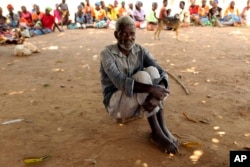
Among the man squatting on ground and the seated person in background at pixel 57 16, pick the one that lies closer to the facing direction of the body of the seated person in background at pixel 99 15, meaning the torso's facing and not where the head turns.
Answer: the man squatting on ground

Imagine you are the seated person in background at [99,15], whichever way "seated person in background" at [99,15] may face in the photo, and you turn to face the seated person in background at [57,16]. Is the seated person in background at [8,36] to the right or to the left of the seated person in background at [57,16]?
left

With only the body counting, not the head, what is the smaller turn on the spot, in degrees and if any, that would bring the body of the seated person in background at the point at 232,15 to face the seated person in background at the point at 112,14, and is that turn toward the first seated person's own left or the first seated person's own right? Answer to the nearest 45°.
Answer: approximately 90° to the first seated person's own right

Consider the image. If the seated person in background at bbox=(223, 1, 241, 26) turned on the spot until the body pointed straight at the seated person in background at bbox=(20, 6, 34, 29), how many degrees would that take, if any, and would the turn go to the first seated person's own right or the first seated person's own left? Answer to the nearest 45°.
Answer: approximately 45° to the first seated person's own right

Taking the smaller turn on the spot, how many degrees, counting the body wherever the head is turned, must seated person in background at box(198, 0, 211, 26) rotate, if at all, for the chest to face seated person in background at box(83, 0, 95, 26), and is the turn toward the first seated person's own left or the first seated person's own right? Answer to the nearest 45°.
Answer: approximately 90° to the first seated person's own right

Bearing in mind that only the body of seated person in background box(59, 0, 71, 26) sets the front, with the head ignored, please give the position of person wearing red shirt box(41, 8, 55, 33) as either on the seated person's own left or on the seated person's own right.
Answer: on the seated person's own right

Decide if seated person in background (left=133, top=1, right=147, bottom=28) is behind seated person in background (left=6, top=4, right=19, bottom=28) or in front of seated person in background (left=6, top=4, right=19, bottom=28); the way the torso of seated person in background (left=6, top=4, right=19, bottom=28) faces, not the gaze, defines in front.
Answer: in front

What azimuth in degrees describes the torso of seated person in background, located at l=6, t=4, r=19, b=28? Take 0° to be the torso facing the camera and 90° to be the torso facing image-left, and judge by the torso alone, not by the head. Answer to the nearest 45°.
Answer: approximately 315°

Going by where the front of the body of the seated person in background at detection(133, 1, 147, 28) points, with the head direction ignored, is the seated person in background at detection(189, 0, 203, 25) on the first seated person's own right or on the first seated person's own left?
on the first seated person's own left

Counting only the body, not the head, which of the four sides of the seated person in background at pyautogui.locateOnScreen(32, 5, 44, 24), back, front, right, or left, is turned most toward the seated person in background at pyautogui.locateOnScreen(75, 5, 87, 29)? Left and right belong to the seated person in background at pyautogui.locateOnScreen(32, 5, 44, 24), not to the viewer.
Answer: left

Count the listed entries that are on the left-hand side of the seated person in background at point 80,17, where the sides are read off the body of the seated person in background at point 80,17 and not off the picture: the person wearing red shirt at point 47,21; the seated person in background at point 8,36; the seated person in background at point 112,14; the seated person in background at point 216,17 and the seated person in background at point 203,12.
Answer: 3

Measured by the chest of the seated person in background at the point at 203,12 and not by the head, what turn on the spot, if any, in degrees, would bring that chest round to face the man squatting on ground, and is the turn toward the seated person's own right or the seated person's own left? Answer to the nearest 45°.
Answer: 0° — they already face them

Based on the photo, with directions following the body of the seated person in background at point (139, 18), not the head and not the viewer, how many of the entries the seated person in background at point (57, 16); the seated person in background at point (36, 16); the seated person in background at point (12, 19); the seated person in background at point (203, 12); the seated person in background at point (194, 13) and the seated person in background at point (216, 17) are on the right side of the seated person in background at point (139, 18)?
3
